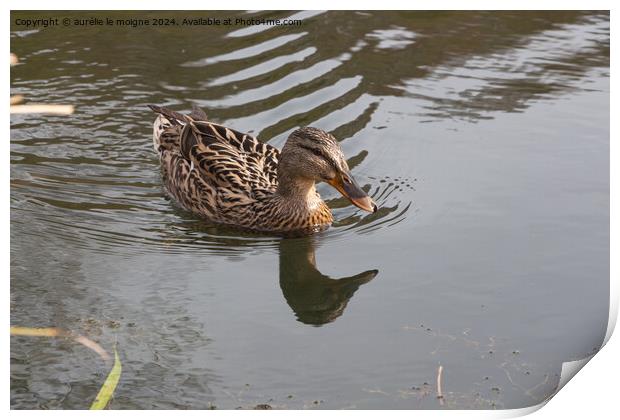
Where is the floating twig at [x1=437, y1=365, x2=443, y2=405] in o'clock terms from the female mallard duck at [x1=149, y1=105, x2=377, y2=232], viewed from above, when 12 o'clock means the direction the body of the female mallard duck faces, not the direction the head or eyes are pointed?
The floating twig is roughly at 1 o'clock from the female mallard duck.

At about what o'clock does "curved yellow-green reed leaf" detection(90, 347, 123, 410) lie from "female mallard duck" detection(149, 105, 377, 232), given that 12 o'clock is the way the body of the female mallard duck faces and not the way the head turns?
The curved yellow-green reed leaf is roughly at 2 o'clock from the female mallard duck.

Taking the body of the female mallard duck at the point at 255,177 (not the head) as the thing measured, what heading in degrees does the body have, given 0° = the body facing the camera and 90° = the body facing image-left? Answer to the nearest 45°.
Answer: approximately 315°

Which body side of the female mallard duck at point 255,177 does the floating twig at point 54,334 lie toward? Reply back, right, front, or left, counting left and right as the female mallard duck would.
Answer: right
